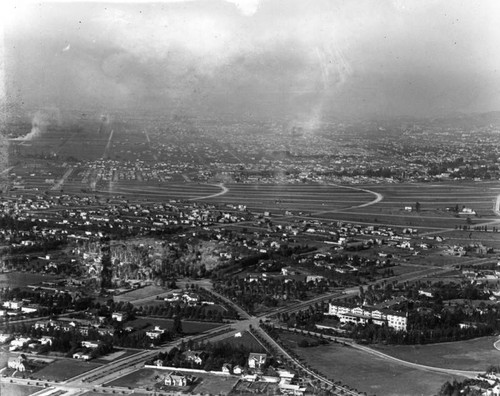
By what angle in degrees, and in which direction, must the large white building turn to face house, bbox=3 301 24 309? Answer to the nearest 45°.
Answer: approximately 45° to its right

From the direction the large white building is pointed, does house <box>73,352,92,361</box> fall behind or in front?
in front

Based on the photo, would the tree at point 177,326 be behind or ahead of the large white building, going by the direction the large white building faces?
ahead

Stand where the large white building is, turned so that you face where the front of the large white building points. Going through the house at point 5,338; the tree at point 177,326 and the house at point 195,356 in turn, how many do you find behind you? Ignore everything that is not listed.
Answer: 0

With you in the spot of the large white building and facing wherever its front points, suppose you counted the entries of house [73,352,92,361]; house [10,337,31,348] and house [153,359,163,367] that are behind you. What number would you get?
0

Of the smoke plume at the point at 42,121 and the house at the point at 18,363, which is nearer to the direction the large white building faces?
the house

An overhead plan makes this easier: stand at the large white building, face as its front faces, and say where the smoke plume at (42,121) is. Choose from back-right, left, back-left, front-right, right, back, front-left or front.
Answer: right

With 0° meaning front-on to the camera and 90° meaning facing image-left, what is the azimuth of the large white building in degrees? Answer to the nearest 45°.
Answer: approximately 45°
